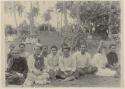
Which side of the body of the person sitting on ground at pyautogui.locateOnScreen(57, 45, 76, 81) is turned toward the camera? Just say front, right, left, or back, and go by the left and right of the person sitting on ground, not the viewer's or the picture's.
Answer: front
